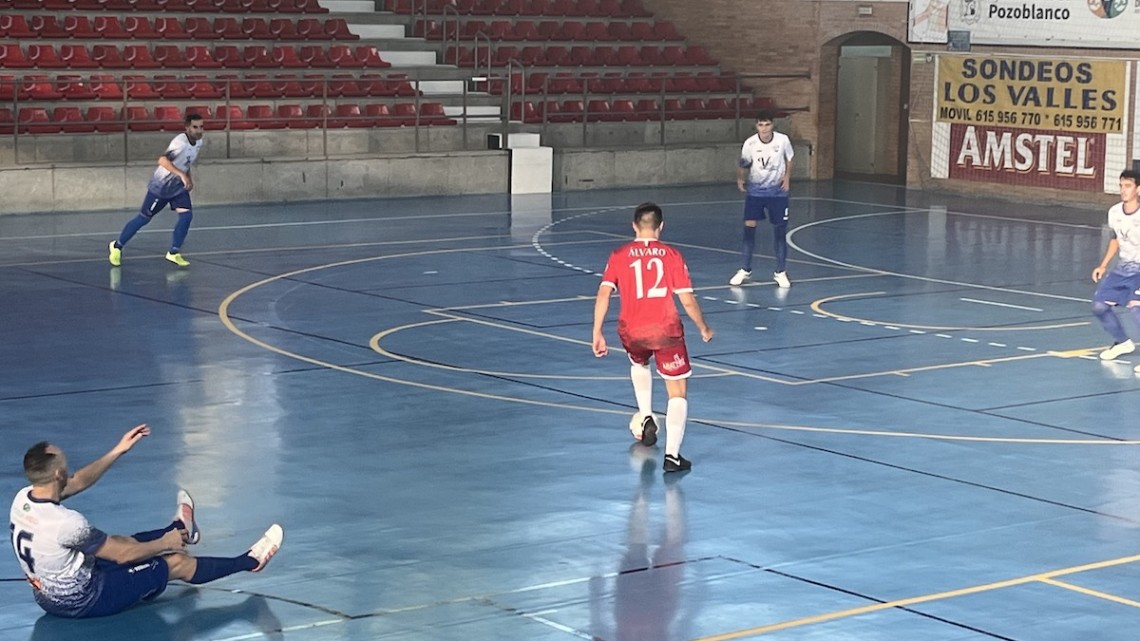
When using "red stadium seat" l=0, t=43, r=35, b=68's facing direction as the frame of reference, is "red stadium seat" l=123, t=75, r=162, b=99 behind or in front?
in front

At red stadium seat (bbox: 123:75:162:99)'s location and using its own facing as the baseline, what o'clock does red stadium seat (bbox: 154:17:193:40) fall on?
red stadium seat (bbox: 154:17:193:40) is roughly at 8 o'clock from red stadium seat (bbox: 123:75:162:99).

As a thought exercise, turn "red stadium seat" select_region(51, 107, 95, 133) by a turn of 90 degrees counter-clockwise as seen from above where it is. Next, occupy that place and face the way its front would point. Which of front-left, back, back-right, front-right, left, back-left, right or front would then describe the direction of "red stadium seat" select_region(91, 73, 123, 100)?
front

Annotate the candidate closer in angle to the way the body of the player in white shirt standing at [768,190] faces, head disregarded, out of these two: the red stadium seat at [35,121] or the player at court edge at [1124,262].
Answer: the player at court edge

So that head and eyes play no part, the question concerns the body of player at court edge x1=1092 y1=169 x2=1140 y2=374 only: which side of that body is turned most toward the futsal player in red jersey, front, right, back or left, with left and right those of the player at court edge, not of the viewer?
front

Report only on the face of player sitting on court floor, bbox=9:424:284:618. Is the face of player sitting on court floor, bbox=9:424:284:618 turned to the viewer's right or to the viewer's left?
to the viewer's right

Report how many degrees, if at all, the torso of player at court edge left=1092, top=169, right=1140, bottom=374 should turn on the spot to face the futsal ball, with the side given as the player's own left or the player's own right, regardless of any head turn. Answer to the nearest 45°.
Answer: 0° — they already face it

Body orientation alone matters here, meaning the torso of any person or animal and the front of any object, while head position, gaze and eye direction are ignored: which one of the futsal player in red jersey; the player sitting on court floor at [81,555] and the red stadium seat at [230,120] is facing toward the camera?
the red stadium seat

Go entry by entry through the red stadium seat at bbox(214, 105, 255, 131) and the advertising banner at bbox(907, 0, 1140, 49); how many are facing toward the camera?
2

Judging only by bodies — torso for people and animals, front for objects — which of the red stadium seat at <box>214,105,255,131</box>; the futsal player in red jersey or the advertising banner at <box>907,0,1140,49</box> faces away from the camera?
the futsal player in red jersey

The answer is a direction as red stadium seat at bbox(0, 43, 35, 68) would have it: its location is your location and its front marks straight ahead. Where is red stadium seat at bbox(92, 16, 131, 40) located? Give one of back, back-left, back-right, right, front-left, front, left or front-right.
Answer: left

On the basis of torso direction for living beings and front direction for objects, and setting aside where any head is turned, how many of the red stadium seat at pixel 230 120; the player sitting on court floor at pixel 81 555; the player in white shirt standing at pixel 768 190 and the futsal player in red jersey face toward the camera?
2

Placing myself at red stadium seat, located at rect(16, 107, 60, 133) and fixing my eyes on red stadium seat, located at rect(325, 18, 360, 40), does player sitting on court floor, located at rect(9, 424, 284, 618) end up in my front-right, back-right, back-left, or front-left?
back-right

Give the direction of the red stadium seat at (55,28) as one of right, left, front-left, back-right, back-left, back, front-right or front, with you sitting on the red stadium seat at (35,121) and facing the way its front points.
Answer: back-left

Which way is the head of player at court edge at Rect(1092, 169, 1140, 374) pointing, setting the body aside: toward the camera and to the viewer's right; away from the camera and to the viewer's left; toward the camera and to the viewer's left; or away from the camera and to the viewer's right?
toward the camera and to the viewer's left

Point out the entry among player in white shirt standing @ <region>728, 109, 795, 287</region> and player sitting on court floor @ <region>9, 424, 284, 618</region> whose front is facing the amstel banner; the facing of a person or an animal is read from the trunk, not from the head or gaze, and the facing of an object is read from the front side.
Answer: the player sitting on court floor

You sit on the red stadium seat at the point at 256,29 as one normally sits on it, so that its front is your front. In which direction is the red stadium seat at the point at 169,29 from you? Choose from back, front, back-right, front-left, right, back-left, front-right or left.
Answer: right

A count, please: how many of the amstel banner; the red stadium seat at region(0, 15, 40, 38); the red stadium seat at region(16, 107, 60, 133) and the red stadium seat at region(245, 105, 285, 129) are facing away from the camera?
0

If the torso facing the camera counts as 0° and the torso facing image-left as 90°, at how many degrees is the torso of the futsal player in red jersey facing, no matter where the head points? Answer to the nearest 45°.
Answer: approximately 180°

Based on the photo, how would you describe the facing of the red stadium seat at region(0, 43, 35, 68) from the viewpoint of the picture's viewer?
facing the viewer and to the right of the viewer

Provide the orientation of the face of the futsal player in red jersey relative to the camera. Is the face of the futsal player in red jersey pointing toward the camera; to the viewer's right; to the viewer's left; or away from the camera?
away from the camera

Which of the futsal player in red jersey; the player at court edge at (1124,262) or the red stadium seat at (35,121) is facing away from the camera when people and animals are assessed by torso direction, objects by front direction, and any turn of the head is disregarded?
the futsal player in red jersey
